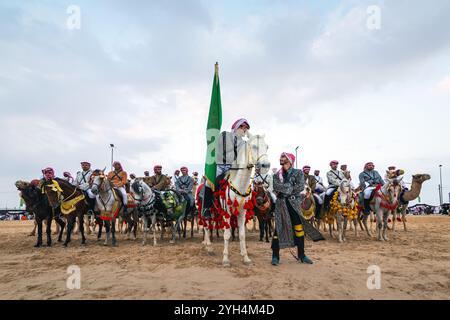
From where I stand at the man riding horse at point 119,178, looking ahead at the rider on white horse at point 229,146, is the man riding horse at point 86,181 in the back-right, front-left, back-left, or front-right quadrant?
back-right

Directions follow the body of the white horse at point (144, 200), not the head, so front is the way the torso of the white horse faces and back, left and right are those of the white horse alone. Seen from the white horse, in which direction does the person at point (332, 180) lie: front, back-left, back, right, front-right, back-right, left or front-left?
back-left

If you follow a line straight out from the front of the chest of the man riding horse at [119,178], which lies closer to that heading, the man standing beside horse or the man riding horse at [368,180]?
the man standing beside horse

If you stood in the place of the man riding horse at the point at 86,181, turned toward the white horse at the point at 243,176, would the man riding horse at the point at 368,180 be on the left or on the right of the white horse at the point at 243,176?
left

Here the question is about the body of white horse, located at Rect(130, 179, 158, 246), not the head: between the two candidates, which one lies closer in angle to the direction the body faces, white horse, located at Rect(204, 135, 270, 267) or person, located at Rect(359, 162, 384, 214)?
the white horse

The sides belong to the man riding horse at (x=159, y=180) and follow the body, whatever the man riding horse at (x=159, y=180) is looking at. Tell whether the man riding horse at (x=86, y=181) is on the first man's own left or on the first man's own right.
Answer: on the first man's own right

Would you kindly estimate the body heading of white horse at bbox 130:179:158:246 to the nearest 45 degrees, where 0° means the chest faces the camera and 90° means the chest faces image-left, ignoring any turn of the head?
approximately 45°
